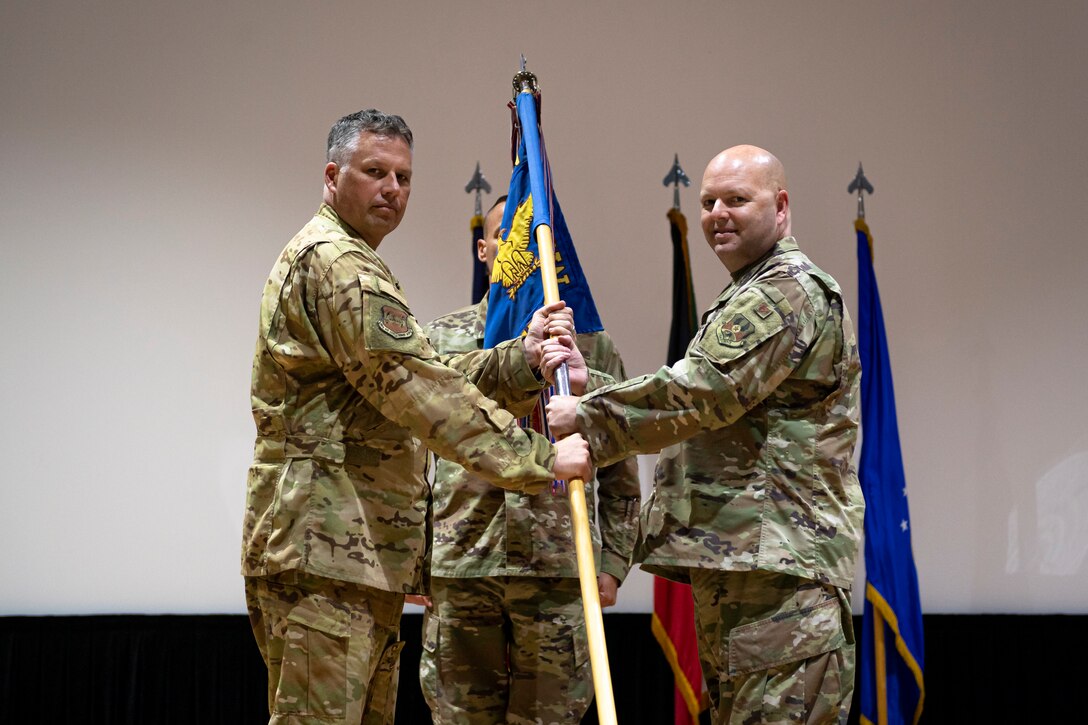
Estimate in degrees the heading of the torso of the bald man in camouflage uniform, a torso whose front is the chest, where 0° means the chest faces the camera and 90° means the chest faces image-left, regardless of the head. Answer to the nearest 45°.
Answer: approximately 90°

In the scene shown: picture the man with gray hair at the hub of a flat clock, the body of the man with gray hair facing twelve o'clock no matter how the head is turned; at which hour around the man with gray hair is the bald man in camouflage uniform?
The bald man in camouflage uniform is roughly at 12 o'clock from the man with gray hair.

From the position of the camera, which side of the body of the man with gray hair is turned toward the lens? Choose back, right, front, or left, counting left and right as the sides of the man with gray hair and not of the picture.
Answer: right

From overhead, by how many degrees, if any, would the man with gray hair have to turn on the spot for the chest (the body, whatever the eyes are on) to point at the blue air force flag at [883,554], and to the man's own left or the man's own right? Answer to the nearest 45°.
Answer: approximately 45° to the man's own left

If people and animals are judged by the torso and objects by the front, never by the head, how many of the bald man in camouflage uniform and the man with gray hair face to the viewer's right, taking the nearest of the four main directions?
1

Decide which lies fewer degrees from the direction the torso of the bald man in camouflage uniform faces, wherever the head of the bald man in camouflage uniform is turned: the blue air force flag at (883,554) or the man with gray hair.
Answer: the man with gray hair

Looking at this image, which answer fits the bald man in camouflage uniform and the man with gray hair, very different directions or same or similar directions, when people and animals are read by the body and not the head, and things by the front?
very different directions
